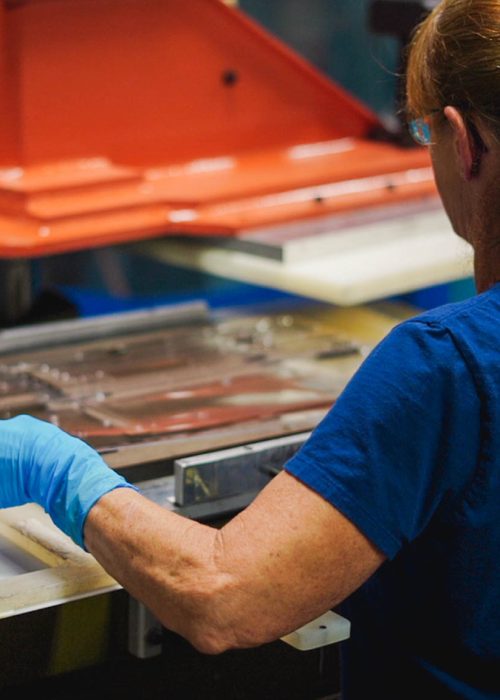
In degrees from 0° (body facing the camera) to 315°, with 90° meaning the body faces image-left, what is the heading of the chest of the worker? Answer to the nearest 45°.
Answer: approximately 135°

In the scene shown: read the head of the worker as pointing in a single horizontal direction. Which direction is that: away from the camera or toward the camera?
away from the camera
